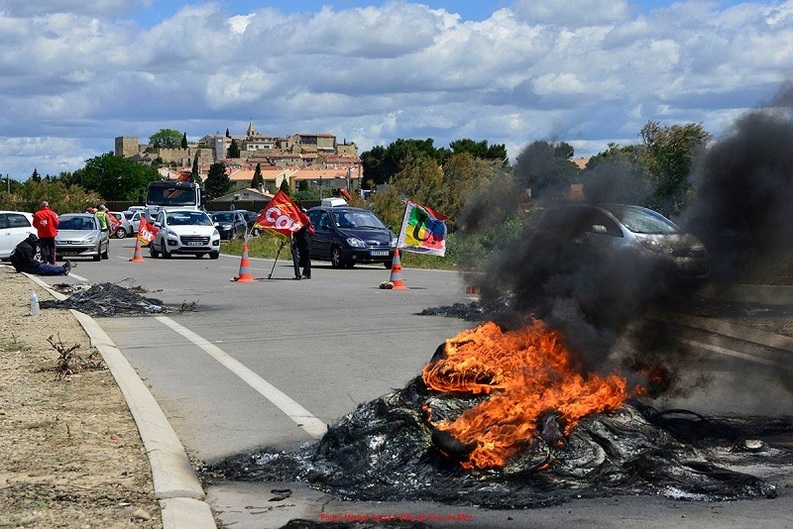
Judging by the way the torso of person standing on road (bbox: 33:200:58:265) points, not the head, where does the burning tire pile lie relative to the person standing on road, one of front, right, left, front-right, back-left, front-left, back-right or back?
back

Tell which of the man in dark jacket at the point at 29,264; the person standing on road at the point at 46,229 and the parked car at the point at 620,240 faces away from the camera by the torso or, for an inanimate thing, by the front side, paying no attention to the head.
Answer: the person standing on road

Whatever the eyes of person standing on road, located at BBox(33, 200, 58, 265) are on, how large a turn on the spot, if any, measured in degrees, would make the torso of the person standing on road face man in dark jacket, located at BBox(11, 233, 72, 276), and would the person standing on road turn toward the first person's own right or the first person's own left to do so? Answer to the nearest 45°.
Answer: approximately 180°

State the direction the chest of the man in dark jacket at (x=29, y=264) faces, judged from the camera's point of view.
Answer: to the viewer's right

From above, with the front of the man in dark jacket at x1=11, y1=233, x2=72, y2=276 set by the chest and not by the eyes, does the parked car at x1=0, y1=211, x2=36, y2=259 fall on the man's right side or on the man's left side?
on the man's left side

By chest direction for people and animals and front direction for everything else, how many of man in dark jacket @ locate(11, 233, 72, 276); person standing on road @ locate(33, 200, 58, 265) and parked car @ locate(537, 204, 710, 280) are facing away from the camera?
1

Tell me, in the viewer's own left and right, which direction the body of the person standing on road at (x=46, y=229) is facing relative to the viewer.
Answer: facing away from the viewer

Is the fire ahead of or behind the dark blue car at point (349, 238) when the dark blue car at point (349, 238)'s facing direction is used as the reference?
ahead
